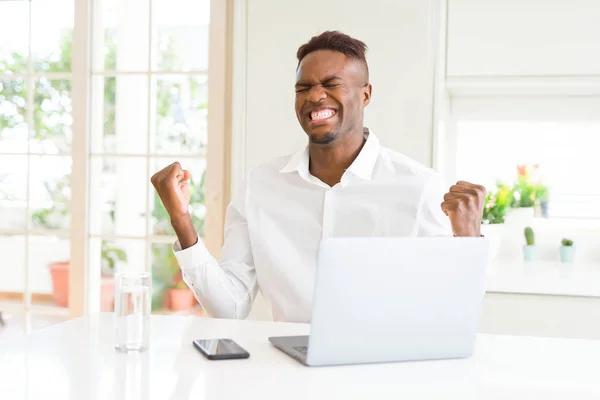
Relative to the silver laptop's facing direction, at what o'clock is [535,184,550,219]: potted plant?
The potted plant is roughly at 2 o'clock from the silver laptop.

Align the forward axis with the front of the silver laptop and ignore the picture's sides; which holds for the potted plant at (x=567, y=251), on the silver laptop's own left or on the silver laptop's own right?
on the silver laptop's own right

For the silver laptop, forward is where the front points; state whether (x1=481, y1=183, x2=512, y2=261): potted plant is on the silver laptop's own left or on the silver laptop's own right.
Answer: on the silver laptop's own right

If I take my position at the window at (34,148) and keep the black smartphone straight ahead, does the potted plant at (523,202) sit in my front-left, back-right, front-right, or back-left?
front-left

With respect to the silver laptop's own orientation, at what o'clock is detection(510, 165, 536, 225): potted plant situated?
The potted plant is roughly at 2 o'clock from the silver laptop.

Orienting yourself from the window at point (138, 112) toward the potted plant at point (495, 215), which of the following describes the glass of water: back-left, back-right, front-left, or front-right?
front-right

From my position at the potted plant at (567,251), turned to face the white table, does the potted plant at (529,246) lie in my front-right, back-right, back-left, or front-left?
front-right

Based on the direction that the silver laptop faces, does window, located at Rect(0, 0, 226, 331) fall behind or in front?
in front

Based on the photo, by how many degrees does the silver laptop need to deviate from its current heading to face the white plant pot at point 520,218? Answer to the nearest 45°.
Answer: approximately 45° to its right

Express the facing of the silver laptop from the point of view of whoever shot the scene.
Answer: facing away from the viewer and to the left of the viewer
